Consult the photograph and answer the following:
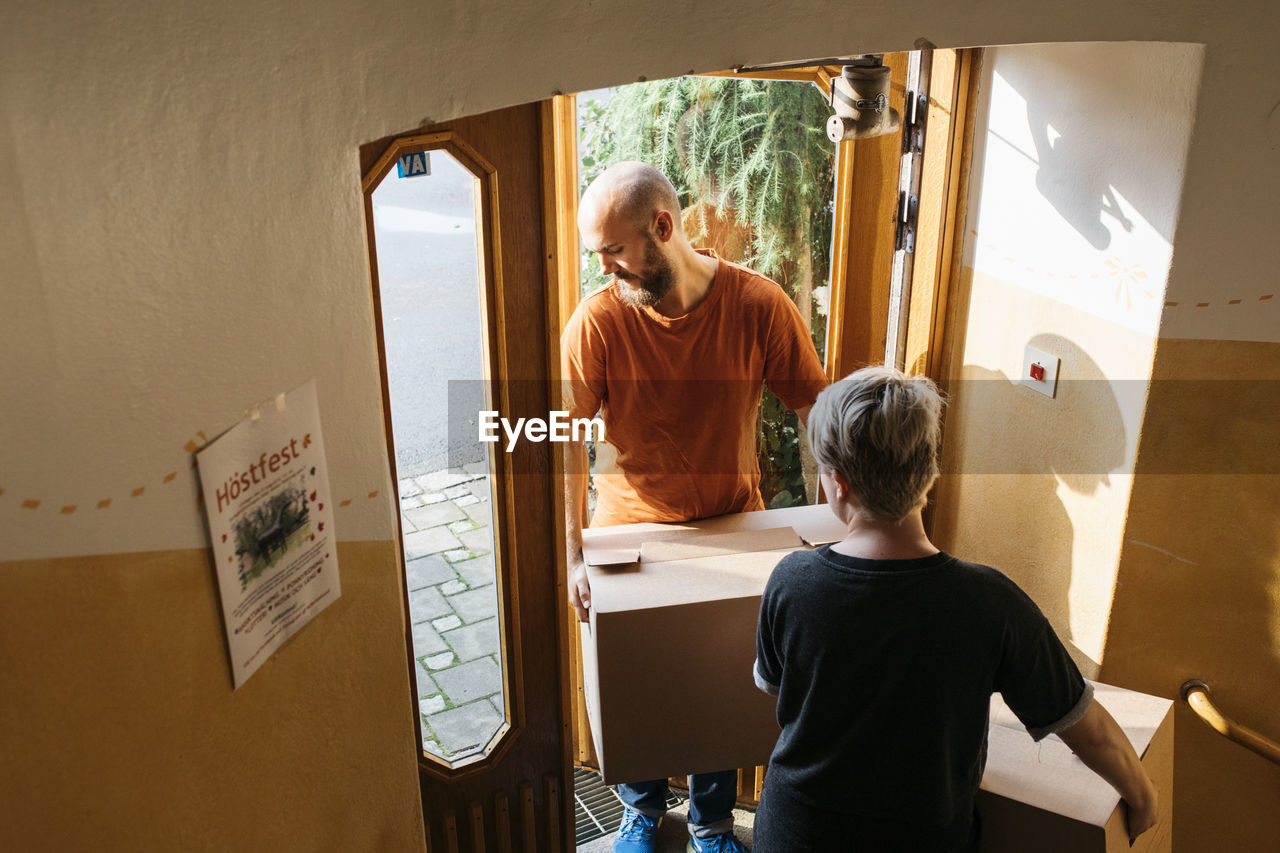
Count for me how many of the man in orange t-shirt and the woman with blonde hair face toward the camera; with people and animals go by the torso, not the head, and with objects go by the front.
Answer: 1

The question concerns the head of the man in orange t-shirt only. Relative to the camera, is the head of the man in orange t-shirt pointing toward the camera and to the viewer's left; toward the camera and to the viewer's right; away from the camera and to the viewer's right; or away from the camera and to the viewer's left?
toward the camera and to the viewer's left

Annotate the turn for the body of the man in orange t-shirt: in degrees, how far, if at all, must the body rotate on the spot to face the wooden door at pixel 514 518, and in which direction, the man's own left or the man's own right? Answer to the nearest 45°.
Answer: approximately 45° to the man's own right

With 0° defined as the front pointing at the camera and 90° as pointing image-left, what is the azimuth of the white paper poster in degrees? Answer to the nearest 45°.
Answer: approximately 315°

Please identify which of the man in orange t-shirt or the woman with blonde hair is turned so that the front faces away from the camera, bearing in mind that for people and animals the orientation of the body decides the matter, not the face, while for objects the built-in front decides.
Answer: the woman with blonde hair

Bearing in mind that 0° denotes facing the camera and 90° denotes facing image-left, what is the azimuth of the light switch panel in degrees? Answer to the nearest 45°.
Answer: approximately 45°

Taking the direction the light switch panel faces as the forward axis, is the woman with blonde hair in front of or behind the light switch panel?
in front

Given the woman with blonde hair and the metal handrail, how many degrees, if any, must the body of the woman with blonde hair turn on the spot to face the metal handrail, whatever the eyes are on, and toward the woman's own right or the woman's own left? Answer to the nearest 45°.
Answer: approximately 45° to the woman's own right

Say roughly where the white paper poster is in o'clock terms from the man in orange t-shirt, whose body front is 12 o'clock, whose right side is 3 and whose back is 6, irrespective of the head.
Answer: The white paper poster is roughly at 1 o'clock from the man in orange t-shirt.

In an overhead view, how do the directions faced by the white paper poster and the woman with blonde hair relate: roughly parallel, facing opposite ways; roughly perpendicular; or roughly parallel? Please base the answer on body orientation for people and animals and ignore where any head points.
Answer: roughly perpendicular
